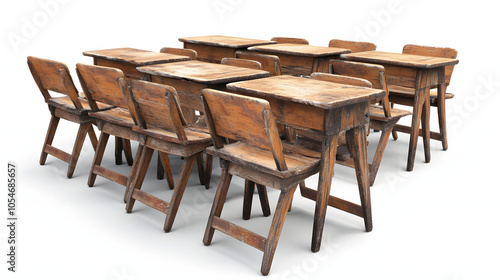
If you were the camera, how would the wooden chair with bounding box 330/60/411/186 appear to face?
facing away from the viewer and to the right of the viewer

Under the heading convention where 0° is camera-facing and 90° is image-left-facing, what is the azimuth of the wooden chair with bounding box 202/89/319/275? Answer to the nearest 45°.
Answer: approximately 225°

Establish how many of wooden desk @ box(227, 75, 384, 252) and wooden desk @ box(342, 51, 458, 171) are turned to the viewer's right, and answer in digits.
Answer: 0

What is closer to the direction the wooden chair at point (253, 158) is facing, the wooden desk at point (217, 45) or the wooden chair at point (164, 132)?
the wooden desk

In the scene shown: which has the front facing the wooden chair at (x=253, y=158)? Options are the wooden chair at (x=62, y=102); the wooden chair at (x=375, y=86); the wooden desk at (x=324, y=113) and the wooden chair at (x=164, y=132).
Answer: the wooden desk

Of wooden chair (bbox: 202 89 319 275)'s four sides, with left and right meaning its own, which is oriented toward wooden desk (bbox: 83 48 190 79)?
left

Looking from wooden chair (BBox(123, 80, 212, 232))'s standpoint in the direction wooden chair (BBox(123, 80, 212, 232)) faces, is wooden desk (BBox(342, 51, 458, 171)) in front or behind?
in front

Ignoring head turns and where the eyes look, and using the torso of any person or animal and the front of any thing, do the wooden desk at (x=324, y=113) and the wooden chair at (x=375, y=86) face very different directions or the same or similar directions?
very different directions

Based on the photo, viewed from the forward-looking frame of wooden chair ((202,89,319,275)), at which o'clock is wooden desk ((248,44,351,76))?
The wooden desk is roughly at 11 o'clock from the wooden chair.

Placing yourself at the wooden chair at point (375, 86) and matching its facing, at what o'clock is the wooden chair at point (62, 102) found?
the wooden chair at point (62, 102) is roughly at 7 o'clock from the wooden chair at point (375, 86).

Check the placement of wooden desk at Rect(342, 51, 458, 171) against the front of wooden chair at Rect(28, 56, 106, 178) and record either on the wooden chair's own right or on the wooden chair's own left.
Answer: on the wooden chair's own right

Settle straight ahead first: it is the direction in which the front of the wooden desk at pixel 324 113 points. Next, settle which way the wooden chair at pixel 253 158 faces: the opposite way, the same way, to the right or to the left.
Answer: the opposite way

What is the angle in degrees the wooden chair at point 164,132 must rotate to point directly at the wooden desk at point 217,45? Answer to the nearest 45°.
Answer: approximately 45° to its left

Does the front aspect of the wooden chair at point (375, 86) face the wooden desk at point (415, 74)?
yes

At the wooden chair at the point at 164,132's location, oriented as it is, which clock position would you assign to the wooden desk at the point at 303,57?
The wooden desk is roughly at 12 o'clock from the wooden chair.
